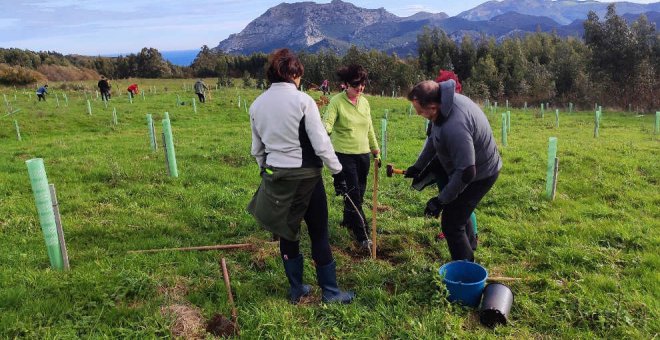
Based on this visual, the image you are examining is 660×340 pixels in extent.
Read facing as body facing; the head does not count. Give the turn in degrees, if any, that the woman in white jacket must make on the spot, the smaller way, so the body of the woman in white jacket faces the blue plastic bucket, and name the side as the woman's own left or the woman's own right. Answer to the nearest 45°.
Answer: approximately 45° to the woman's own right

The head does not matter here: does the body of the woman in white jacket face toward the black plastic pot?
no

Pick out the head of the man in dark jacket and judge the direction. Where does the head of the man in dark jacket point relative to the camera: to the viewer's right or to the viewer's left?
to the viewer's left

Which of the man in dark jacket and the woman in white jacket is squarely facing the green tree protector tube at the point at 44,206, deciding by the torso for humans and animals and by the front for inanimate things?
the man in dark jacket

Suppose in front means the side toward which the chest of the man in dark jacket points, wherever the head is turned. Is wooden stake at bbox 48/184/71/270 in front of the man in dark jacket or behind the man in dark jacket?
in front

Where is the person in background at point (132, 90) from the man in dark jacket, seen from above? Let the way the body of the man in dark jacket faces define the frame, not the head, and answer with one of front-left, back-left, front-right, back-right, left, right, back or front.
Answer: front-right

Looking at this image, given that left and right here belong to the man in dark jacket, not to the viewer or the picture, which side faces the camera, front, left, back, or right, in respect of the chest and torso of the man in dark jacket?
left

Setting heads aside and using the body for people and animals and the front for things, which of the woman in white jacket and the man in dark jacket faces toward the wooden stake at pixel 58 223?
the man in dark jacket

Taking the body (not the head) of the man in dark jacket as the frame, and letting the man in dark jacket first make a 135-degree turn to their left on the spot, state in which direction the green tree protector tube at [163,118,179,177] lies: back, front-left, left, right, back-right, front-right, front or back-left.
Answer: back

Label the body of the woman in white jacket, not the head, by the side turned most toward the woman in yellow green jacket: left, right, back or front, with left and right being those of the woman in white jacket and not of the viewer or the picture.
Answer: front

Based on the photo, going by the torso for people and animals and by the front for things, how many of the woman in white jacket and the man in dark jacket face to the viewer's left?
1

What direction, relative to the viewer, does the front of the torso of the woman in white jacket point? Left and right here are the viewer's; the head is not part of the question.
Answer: facing away from the viewer and to the right of the viewer

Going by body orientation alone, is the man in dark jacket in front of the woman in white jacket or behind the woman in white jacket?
in front

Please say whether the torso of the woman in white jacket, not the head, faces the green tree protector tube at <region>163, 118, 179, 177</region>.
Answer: no
